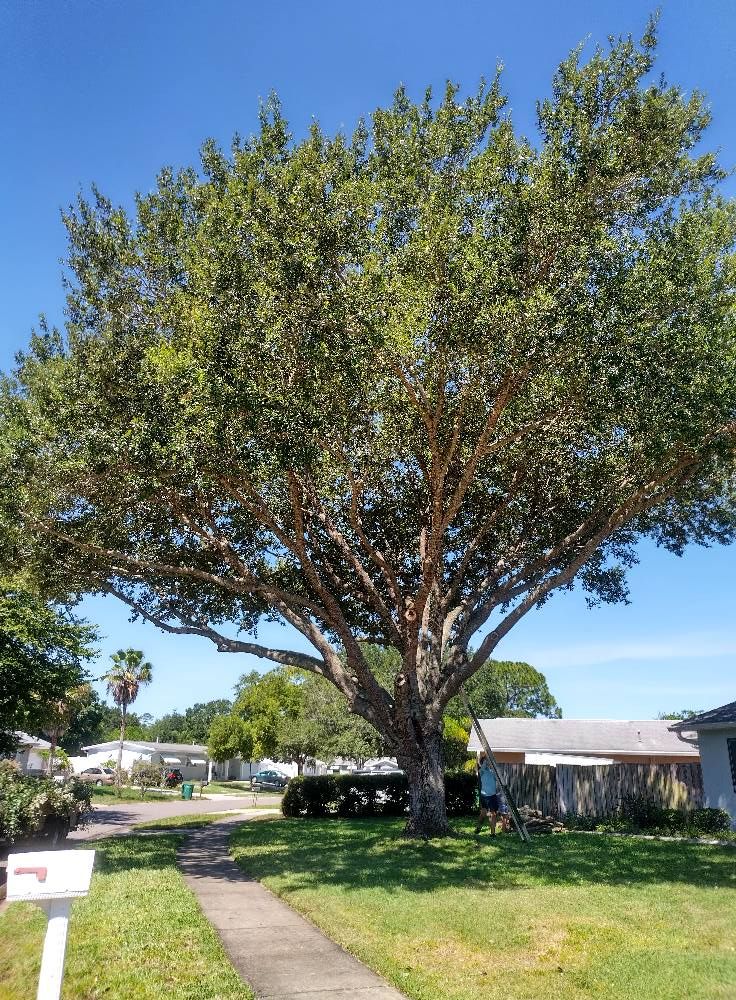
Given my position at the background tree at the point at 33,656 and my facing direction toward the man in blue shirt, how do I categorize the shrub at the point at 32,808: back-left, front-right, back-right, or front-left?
front-right

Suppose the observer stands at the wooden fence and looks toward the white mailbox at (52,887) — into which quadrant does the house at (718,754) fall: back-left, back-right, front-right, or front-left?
front-left

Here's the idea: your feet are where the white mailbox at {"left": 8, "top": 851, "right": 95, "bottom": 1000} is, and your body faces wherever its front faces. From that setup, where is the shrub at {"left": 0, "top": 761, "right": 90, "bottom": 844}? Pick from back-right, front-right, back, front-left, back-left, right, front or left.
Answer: right

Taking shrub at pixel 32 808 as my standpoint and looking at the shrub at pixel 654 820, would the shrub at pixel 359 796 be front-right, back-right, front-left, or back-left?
front-left

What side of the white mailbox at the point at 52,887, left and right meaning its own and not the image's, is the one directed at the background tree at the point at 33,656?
right

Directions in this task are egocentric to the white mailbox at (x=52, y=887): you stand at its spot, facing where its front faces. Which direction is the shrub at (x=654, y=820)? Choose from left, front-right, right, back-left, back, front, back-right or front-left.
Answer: back-right

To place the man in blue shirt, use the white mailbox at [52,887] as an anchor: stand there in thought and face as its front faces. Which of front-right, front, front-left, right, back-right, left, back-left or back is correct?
back-right

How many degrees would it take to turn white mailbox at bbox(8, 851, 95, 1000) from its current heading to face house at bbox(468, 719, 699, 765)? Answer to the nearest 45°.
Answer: approximately 135° to its right

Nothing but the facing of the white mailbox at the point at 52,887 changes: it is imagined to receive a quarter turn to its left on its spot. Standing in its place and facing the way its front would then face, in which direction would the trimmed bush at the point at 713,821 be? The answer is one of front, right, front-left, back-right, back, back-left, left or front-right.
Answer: back-left

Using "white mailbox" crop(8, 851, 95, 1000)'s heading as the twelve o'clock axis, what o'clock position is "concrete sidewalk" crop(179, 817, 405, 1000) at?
The concrete sidewalk is roughly at 4 o'clock from the white mailbox.

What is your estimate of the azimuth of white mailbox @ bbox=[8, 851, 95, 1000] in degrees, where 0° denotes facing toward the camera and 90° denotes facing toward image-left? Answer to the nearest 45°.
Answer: approximately 90°

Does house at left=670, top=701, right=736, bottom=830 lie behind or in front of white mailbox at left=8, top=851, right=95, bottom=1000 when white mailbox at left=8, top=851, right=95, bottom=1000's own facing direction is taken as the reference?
behind
